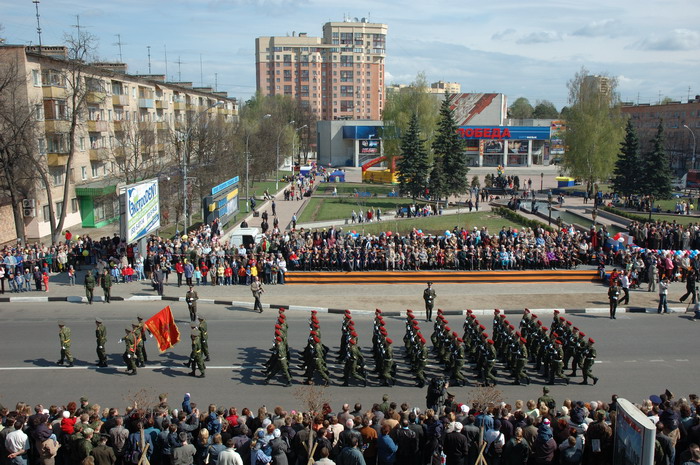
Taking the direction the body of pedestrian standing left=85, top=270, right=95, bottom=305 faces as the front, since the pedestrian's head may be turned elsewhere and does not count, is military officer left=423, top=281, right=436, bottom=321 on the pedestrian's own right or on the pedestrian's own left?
on the pedestrian's own left

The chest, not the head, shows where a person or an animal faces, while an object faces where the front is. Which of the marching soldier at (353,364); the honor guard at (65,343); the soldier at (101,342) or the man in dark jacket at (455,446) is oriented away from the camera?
the man in dark jacket

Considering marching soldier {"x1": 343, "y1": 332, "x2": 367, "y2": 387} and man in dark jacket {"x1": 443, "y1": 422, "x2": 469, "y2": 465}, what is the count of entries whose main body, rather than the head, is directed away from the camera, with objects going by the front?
1

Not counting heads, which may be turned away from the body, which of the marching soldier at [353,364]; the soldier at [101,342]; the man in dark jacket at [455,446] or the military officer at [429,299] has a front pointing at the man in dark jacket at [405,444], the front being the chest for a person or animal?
the military officer

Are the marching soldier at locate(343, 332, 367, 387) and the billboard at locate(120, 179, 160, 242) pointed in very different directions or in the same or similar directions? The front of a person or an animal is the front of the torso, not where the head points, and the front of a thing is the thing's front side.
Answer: very different directions
